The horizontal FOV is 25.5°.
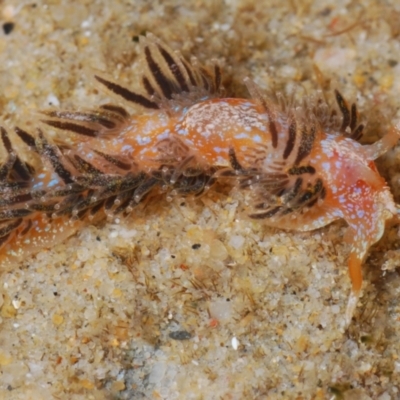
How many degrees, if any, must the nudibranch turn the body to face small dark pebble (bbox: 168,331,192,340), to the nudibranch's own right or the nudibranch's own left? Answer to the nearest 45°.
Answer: approximately 135° to the nudibranch's own right

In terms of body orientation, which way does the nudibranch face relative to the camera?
to the viewer's right

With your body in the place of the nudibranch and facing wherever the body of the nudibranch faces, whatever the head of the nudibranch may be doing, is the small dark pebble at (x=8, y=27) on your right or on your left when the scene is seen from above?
on your left
